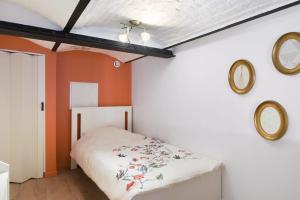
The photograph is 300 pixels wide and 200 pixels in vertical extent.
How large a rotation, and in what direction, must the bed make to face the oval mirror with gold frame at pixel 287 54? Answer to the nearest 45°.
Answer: approximately 45° to its left

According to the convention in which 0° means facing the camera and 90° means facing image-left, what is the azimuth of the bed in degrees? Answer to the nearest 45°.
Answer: approximately 315°

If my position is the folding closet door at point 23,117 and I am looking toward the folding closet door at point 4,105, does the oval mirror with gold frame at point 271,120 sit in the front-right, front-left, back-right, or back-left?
back-left

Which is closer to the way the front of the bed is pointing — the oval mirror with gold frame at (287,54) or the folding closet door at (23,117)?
the oval mirror with gold frame

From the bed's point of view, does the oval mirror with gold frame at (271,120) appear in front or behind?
in front
